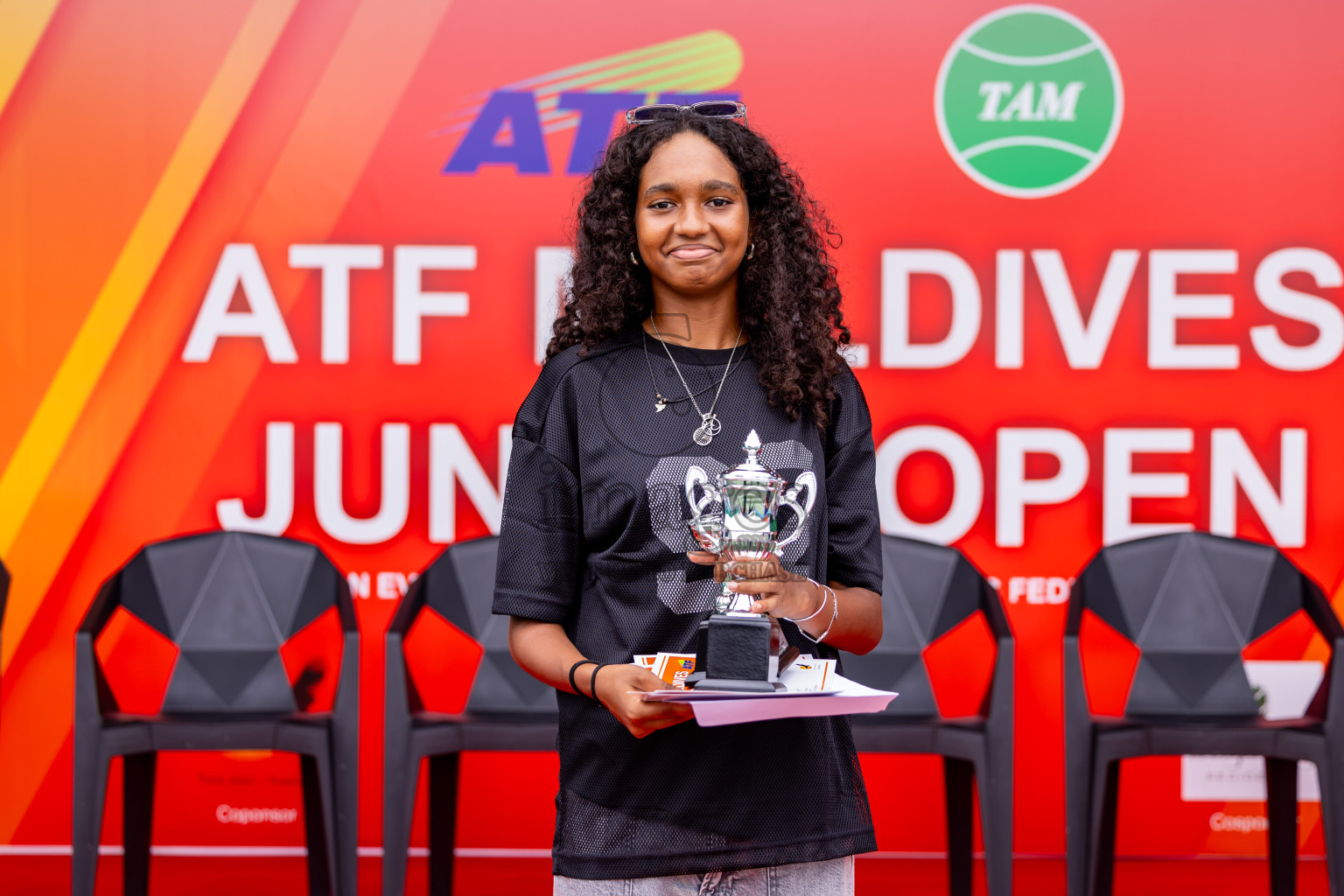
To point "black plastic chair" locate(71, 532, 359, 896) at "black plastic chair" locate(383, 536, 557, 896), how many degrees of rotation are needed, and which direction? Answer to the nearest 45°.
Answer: approximately 45° to its left

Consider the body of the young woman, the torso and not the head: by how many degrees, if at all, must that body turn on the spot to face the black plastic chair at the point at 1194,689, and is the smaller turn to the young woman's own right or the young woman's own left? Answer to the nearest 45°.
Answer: approximately 135° to the young woman's own left

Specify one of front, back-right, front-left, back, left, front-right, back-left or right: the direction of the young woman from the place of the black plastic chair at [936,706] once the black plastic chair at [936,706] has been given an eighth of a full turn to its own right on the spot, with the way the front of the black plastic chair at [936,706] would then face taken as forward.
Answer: front-left

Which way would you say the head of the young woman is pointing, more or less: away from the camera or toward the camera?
toward the camera

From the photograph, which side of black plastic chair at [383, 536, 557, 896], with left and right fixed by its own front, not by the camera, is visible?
front

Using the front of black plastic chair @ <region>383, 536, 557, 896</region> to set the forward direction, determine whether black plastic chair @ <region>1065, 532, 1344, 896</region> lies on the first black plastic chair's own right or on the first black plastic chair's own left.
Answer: on the first black plastic chair's own left

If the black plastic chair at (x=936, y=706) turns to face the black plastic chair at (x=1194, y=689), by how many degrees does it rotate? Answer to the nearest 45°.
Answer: approximately 90° to its left

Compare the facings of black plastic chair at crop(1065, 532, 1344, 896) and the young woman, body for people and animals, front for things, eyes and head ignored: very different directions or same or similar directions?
same or similar directions

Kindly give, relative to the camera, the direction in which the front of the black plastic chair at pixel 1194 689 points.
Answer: facing the viewer

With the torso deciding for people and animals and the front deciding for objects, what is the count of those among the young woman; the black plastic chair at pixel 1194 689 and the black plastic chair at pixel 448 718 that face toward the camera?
3

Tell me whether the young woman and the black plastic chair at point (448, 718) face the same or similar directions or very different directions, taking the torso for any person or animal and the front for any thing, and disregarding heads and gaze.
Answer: same or similar directions

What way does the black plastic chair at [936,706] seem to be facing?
toward the camera

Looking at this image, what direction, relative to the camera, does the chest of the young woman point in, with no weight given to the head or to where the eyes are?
toward the camera
